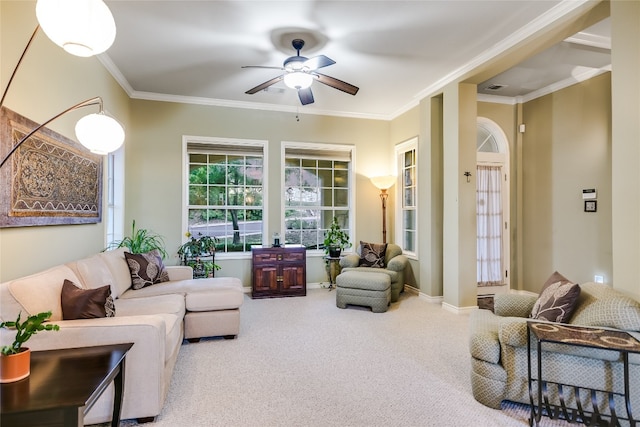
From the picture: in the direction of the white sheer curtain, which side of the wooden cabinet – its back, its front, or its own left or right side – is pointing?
left

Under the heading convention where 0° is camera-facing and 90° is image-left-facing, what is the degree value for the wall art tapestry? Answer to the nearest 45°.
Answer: approximately 315°

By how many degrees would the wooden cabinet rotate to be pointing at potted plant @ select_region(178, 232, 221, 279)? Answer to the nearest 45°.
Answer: approximately 90° to its right

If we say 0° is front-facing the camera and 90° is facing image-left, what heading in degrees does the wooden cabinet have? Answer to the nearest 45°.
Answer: approximately 0°

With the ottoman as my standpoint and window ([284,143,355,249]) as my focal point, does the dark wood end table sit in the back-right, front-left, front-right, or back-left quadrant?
back-left

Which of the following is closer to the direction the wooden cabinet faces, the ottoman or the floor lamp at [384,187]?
the ottoman

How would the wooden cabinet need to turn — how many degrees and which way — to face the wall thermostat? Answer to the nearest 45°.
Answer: approximately 90° to its left

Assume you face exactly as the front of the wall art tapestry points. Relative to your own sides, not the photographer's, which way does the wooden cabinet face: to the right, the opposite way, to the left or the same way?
to the right

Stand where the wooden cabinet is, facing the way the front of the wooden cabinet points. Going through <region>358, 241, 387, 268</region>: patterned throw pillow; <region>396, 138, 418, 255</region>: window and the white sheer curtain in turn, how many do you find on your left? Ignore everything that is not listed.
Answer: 3
